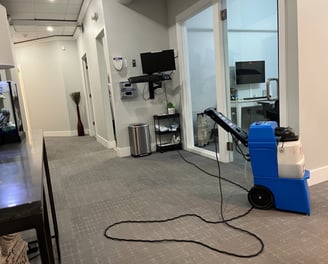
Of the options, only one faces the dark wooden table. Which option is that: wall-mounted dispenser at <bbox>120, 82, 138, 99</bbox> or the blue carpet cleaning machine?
the wall-mounted dispenser

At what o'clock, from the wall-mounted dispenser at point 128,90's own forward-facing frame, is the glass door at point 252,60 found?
The glass door is roughly at 9 o'clock from the wall-mounted dispenser.

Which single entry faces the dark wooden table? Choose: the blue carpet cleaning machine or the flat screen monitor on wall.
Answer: the flat screen monitor on wall

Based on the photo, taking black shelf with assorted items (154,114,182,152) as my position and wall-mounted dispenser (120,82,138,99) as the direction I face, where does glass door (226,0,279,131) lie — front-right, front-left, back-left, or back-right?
back-left

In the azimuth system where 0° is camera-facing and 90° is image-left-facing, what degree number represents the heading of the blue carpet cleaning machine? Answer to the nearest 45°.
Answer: approximately 270°

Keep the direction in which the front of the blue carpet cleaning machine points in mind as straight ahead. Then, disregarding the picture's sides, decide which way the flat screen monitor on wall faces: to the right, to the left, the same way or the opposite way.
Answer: to the right

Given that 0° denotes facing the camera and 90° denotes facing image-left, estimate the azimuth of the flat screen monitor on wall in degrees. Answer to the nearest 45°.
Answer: approximately 0°

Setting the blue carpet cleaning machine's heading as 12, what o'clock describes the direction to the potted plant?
The potted plant is roughly at 8 o'clock from the blue carpet cleaning machine.
